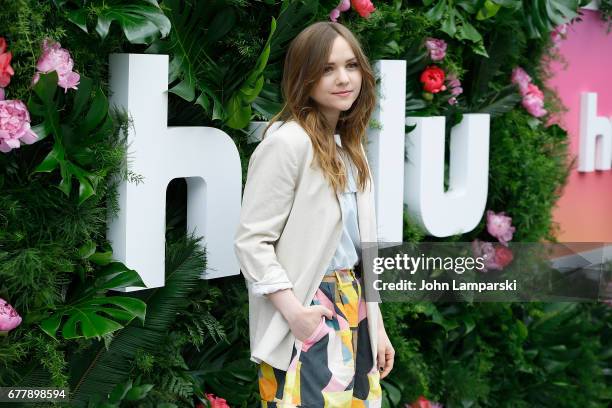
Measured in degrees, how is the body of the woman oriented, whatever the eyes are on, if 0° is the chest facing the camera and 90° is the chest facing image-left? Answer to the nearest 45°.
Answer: approximately 315°

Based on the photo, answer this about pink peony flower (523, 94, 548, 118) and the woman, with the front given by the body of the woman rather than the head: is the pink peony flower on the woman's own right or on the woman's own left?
on the woman's own left

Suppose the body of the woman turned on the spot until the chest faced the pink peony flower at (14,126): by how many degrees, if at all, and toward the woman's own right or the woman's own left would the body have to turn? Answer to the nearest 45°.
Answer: approximately 135° to the woman's own right

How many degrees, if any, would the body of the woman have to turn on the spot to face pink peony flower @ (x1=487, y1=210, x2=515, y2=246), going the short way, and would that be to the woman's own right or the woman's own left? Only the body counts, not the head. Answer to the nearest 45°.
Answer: approximately 90° to the woman's own left

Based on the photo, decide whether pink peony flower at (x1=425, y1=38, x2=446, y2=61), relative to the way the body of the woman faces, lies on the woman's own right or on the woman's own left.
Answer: on the woman's own left

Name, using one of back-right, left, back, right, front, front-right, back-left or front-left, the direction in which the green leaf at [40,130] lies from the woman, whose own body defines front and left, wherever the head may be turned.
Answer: back-right

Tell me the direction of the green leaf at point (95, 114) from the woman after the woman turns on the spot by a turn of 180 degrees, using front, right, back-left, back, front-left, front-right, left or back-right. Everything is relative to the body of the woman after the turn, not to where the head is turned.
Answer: front-left

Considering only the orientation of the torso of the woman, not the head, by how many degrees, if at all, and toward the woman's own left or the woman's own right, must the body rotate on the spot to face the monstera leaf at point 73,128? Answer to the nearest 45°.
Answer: approximately 135° to the woman's own right

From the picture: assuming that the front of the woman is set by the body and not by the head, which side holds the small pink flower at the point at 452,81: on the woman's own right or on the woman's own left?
on the woman's own left

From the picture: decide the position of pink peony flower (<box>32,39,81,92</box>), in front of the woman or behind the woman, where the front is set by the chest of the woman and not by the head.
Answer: behind
